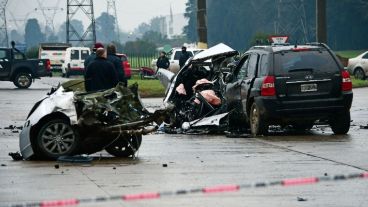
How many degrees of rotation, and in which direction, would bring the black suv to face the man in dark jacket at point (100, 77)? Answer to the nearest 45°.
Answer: approximately 90° to its left

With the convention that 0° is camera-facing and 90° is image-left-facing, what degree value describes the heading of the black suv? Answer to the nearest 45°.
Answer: approximately 135°

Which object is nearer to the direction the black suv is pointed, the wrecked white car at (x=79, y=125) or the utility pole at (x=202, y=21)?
the utility pole

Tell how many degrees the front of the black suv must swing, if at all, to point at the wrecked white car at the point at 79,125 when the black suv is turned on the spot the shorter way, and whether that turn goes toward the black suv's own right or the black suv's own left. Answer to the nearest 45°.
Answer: approximately 90° to the black suv's own left

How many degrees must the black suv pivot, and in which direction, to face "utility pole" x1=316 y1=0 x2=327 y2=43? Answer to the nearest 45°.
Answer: approximately 45° to its right

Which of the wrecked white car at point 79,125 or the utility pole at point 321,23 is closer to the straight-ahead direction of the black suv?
the utility pole
